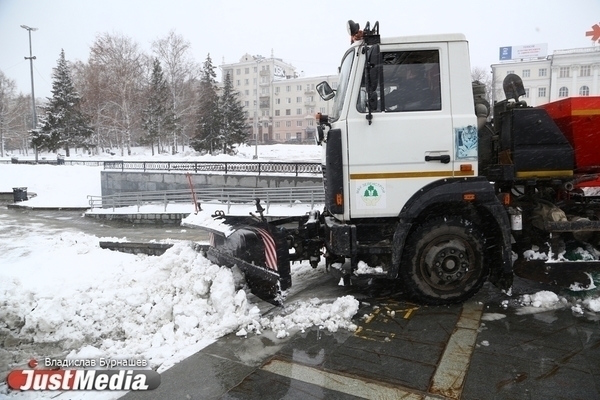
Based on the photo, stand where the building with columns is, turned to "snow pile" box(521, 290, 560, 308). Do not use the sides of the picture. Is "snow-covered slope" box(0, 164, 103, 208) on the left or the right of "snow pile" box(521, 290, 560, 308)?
right

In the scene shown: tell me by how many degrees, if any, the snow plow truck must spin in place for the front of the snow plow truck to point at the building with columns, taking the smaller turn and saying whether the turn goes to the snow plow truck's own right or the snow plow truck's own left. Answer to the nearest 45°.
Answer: approximately 90° to the snow plow truck's own right

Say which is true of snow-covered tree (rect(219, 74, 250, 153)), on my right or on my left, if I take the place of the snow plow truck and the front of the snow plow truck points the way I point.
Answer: on my right

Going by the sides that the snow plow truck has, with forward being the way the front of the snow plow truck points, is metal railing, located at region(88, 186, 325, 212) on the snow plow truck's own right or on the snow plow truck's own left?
on the snow plow truck's own right

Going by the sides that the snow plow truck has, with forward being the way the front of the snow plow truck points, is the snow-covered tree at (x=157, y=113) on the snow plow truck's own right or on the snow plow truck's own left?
on the snow plow truck's own right

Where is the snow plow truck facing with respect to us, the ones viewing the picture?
facing to the left of the viewer
